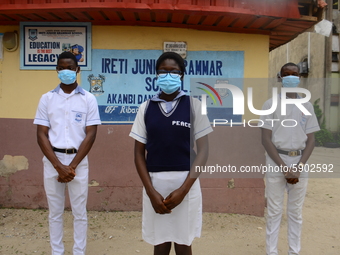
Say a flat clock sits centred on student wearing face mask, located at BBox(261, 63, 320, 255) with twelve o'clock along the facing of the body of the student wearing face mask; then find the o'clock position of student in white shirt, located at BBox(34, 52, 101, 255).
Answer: The student in white shirt is roughly at 2 o'clock from the student wearing face mask.

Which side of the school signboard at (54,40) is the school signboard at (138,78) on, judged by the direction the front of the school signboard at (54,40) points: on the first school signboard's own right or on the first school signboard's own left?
on the first school signboard's own left

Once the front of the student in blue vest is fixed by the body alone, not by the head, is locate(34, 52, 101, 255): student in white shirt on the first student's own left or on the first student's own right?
on the first student's own right

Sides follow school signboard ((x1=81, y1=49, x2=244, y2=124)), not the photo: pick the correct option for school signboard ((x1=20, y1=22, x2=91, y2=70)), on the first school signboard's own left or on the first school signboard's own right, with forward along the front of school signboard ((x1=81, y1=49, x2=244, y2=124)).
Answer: on the first school signboard's own right

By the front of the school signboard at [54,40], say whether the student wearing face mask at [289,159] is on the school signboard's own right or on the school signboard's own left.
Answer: on the school signboard's own left

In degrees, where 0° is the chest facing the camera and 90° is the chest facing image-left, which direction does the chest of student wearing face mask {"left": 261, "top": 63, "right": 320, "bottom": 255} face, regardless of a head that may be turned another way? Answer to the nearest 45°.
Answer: approximately 0°
